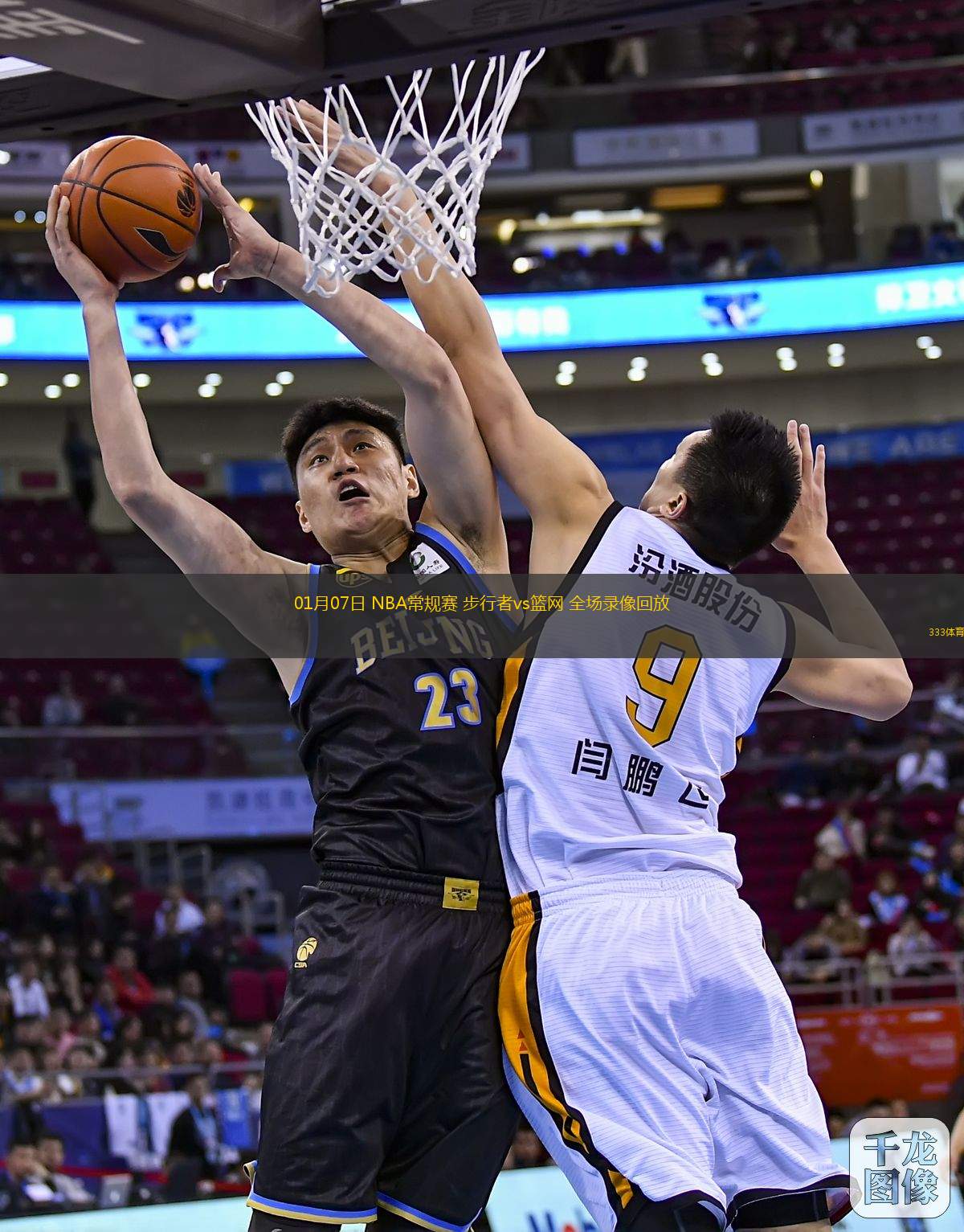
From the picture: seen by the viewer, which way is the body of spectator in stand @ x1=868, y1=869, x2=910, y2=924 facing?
toward the camera

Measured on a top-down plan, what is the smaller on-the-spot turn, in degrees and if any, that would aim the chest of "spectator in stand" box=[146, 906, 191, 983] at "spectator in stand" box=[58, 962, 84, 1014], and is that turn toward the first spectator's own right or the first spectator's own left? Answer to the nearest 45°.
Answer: approximately 45° to the first spectator's own right

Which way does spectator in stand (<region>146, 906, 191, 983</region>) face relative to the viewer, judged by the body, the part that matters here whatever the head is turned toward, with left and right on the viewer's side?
facing the viewer

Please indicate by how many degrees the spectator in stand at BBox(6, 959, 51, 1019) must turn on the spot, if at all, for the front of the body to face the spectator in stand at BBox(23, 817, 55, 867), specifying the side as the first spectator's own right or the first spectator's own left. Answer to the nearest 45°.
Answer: approximately 180°

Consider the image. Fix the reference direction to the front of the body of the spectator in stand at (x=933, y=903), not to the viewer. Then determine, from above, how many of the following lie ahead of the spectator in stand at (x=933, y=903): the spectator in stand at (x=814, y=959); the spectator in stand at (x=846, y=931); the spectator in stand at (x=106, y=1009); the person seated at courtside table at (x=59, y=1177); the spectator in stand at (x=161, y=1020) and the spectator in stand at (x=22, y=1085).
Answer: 6

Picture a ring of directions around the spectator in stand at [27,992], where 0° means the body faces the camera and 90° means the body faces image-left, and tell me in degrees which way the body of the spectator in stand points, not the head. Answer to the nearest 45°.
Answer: approximately 0°

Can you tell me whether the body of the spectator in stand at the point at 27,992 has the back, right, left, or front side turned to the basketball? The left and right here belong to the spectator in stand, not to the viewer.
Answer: front

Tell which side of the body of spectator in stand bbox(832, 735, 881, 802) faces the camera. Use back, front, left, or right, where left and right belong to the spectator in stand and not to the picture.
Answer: front

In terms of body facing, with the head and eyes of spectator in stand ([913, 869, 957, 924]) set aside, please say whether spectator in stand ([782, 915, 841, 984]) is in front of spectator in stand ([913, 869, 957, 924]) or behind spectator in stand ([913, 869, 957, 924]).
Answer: in front

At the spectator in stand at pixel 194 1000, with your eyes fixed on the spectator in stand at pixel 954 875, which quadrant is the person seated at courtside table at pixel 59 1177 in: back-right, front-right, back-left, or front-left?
back-right
